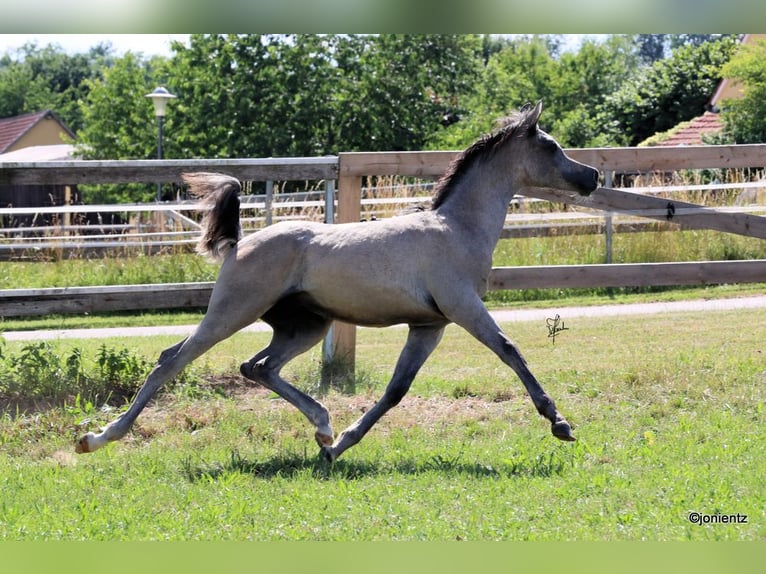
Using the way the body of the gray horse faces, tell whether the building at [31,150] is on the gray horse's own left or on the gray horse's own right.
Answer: on the gray horse's own left

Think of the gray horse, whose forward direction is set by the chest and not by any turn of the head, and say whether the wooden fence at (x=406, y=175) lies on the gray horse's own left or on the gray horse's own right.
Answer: on the gray horse's own left

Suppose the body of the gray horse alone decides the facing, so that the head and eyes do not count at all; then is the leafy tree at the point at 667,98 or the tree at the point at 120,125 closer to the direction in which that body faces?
the leafy tree

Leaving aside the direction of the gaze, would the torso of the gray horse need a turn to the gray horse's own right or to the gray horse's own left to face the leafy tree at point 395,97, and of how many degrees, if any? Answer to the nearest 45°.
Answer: approximately 90° to the gray horse's own left

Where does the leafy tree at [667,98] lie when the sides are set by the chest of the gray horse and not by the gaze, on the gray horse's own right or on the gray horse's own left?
on the gray horse's own left

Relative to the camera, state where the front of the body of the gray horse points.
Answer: to the viewer's right

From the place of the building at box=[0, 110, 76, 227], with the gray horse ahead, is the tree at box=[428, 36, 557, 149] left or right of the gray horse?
left

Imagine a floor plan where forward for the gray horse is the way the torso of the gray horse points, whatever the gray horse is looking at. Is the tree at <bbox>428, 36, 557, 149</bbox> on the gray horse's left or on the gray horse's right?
on the gray horse's left

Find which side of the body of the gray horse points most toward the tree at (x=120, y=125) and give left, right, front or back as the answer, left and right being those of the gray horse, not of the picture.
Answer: left

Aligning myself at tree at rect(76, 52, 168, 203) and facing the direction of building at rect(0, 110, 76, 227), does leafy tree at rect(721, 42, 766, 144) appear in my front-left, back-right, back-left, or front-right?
back-right

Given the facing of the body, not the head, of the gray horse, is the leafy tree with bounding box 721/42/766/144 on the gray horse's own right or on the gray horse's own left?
on the gray horse's own left
